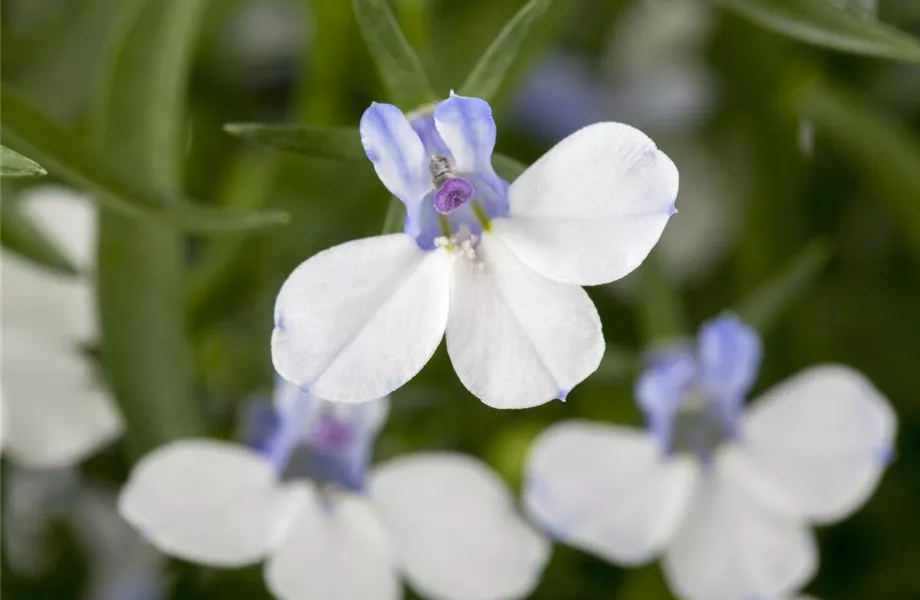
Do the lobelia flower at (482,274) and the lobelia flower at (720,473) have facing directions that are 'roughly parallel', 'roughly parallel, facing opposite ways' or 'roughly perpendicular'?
roughly parallel

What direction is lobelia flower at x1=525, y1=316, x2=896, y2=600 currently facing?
toward the camera

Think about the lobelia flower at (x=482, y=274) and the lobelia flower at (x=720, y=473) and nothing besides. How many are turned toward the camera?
2
